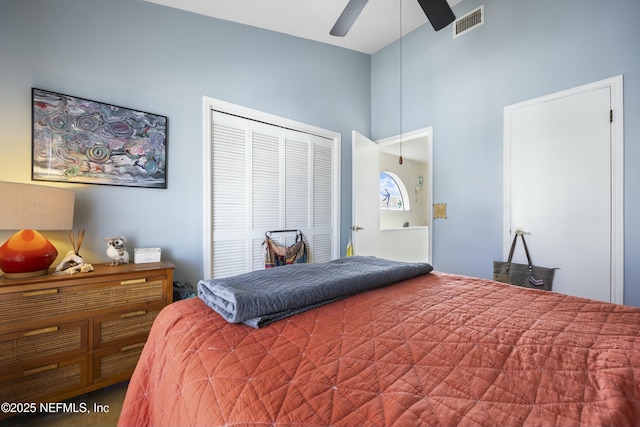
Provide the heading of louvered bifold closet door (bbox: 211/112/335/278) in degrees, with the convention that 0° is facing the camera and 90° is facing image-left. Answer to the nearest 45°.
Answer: approximately 315°

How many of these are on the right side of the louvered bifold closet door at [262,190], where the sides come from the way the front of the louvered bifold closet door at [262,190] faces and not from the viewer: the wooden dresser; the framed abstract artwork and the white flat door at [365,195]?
2

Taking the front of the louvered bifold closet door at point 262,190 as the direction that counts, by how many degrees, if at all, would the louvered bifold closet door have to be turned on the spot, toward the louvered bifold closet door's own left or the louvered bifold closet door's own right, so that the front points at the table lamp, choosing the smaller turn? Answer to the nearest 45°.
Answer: approximately 90° to the louvered bifold closet door's own right

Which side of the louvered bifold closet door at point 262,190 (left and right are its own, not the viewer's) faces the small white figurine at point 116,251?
right

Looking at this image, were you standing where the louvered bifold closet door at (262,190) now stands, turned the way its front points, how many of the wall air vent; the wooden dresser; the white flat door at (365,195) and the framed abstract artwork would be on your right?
2

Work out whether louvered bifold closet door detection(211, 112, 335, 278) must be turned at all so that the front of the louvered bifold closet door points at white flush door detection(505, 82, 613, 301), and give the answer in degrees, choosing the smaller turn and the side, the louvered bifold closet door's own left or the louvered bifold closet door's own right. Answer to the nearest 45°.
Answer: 0° — it already faces it

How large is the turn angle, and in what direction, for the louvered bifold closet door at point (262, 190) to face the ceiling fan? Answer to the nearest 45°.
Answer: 0° — it already faces it

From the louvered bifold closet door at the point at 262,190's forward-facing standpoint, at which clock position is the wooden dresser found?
The wooden dresser is roughly at 3 o'clock from the louvered bifold closet door.

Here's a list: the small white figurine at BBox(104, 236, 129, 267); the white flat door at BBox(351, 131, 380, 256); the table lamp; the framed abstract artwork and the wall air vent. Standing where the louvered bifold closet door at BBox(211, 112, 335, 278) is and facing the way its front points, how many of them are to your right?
3
